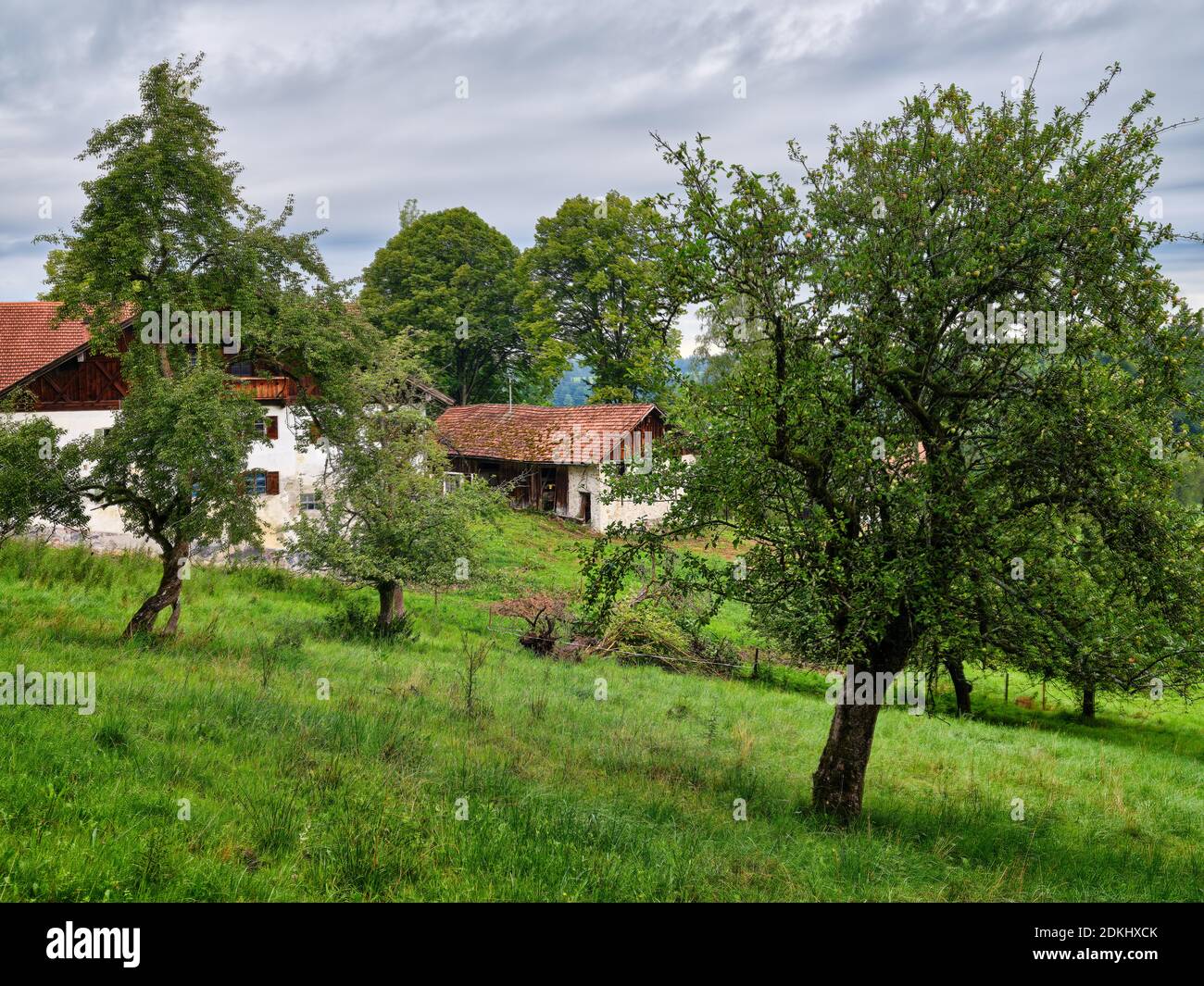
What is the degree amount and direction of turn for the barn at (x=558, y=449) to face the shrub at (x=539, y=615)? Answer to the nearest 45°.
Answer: approximately 45° to its left

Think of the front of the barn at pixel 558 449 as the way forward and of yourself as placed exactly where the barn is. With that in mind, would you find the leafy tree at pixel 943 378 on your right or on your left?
on your left

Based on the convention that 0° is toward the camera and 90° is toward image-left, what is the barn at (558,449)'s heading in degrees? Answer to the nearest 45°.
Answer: approximately 45°

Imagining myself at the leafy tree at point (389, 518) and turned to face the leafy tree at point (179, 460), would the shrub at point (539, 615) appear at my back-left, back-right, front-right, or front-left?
back-left
